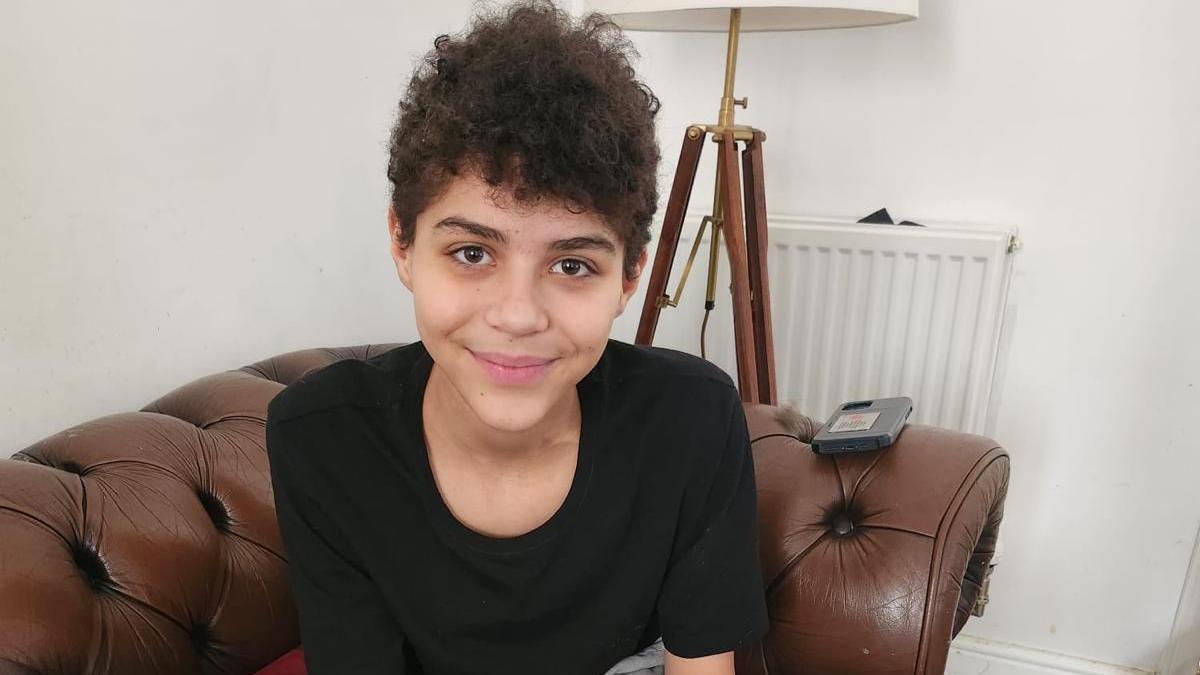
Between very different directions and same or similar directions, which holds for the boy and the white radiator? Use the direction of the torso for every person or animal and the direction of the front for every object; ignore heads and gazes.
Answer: same or similar directions

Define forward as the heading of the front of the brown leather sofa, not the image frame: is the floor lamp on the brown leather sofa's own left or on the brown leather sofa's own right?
on the brown leather sofa's own left

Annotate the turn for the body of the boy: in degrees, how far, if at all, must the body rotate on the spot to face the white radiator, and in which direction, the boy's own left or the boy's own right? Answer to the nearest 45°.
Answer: approximately 135° to the boy's own left

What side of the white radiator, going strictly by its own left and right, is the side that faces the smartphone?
front

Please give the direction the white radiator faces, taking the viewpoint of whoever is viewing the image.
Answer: facing the viewer

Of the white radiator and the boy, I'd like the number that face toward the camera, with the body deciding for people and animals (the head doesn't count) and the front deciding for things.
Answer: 2

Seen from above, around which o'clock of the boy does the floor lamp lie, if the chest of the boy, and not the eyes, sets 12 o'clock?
The floor lamp is roughly at 7 o'clock from the boy.

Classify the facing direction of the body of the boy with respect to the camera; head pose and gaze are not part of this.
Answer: toward the camera

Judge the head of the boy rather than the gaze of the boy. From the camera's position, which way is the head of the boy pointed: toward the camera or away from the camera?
toward the camera

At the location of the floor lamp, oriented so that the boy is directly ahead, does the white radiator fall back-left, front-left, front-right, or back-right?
back-left

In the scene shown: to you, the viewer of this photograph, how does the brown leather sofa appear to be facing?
facing the viewer and to the right of the viewer
